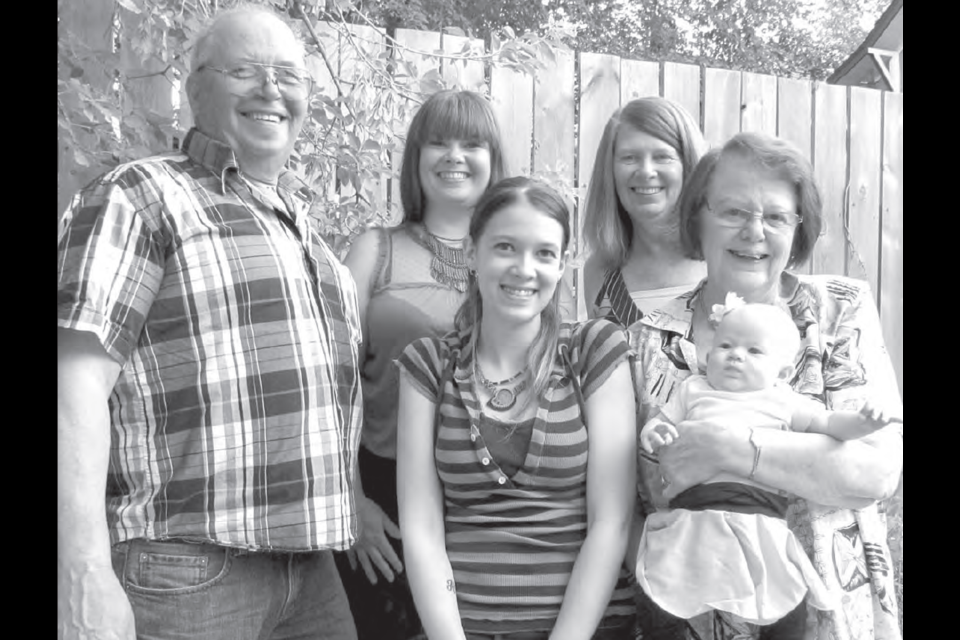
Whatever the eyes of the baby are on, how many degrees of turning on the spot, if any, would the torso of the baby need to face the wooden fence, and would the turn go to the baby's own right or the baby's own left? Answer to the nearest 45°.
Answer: approximately 180°

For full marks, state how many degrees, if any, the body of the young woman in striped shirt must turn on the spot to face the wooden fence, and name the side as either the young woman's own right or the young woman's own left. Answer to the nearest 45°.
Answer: approximately 180°

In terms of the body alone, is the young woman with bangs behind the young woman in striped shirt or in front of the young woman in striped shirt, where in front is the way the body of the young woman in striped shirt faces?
behind

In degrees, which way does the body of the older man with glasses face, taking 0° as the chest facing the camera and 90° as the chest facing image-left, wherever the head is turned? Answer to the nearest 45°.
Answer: approximately 315°

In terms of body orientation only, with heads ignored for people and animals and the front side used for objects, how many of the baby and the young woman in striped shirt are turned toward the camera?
2

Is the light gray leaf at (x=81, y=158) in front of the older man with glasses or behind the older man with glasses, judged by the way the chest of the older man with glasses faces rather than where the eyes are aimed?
behind
